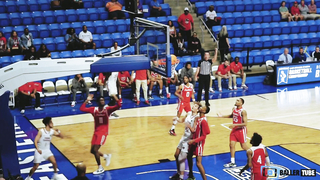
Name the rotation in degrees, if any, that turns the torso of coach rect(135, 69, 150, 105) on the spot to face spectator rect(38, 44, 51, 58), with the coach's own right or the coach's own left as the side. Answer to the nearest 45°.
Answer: approximately 90° to the coach's own right

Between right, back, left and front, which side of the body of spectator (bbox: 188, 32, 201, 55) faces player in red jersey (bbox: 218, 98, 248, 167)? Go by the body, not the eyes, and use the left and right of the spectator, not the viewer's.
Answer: front

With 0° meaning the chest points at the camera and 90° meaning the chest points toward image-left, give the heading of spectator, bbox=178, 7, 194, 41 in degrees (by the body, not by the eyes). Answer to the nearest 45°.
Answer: approximately 0°

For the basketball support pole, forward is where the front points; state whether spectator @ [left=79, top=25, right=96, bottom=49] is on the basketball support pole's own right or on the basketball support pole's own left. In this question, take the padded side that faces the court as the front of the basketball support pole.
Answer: on the basketball support pole's own left

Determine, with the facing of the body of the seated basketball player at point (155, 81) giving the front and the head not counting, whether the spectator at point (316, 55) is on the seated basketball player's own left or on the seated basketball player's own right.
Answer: on the seated basketball player's own left
